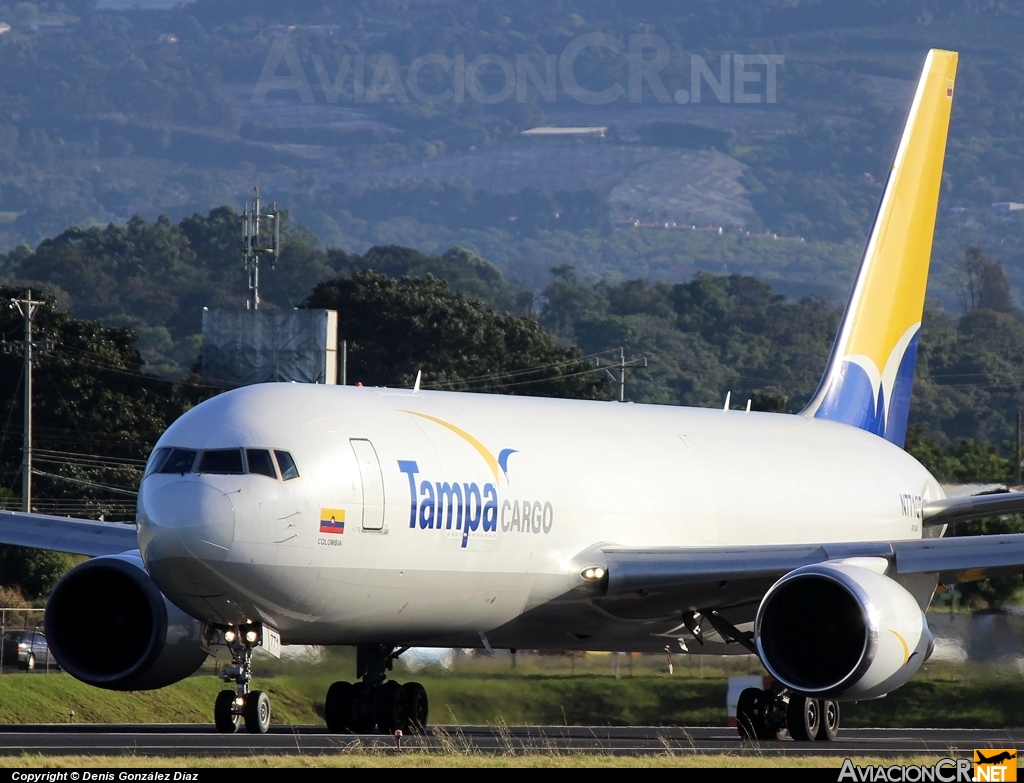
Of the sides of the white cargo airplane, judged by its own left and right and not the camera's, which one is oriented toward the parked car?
right

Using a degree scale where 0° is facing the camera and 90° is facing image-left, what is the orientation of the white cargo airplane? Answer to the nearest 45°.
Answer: approximately 45°
